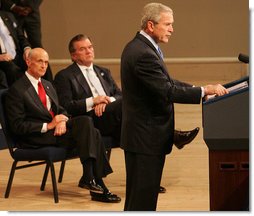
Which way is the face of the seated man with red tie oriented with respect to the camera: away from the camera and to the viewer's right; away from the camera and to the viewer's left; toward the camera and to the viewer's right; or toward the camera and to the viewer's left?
toward the camera and to the viewer's right

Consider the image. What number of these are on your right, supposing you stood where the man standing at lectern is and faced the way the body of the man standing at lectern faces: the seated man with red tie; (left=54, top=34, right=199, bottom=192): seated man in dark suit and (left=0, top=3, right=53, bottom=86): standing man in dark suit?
0

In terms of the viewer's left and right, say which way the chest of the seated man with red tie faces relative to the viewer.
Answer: facing the viewer and to the right of the viewer

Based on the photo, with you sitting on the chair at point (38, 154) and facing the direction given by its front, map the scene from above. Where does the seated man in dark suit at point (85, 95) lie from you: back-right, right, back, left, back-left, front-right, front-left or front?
front-left

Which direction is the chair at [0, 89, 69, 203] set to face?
to the viewer's right

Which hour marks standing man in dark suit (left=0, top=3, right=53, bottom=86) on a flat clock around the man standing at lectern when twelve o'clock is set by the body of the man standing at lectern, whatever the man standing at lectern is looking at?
The standing man in dark suit is roughly at 8 o'clock from the man standing at lectern.

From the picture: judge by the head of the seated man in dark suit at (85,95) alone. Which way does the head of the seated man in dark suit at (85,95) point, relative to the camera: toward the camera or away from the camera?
toward the camera

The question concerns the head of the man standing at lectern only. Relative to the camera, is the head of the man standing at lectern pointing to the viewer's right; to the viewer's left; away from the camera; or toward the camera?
to the viewer's right

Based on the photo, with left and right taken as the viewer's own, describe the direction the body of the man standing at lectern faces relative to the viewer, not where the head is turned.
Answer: facing to the right of the viewer

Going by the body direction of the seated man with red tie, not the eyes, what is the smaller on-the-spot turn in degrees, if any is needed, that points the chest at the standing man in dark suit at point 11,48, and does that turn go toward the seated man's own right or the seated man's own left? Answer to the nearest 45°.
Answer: approximately 135° to the seated man's own left
